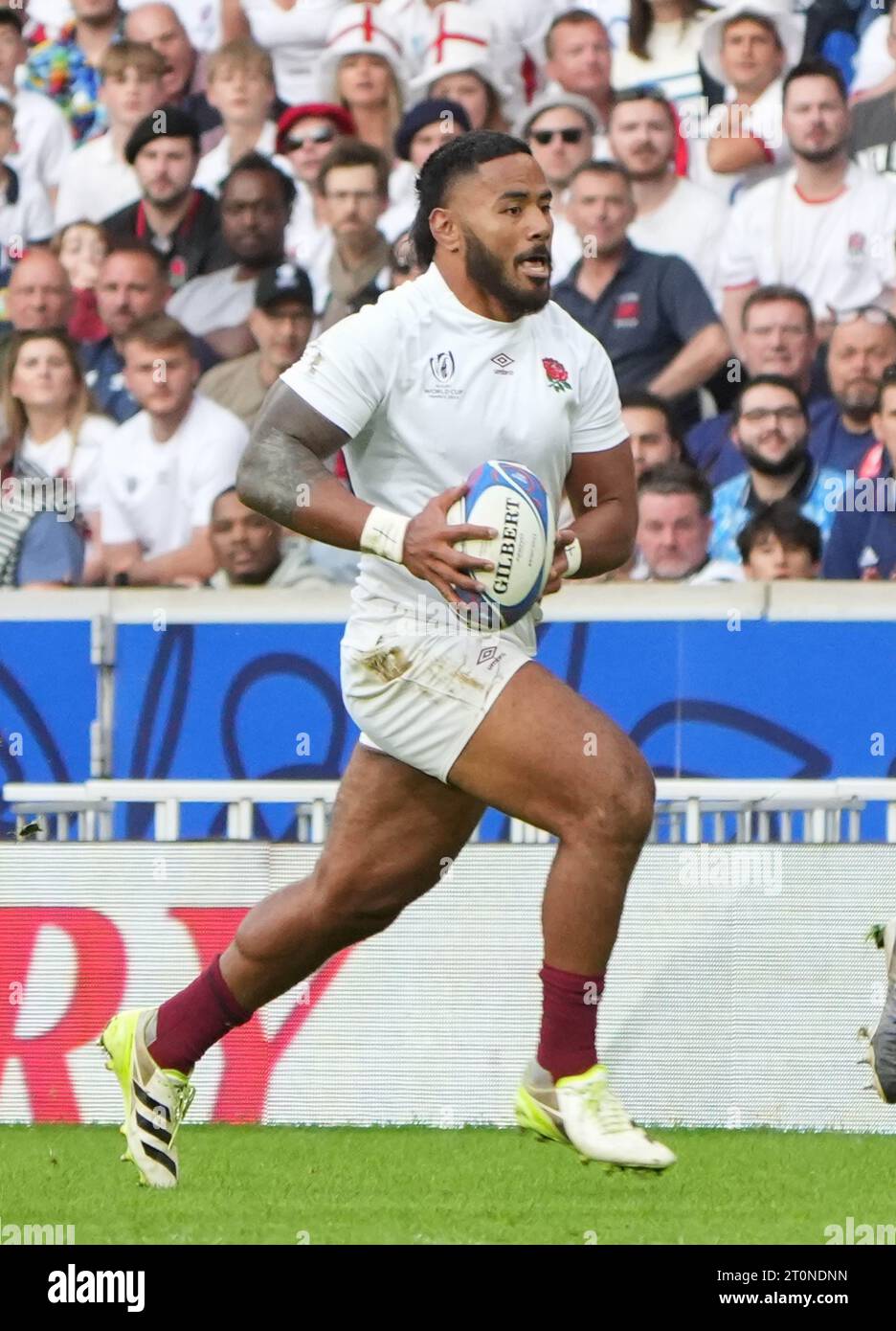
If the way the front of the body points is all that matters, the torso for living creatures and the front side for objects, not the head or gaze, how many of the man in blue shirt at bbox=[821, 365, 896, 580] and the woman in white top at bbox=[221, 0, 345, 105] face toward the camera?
2

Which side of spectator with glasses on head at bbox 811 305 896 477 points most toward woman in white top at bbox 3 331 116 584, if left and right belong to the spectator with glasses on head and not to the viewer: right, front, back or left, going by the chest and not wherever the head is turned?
right

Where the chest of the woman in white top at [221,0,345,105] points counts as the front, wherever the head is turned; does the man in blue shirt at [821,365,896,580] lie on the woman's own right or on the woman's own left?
on the woman's own left

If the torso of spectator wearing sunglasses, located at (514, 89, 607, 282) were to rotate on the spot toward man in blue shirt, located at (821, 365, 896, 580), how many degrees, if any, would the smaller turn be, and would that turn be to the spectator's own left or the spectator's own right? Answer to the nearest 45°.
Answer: approximately 45° to the spectator's own left

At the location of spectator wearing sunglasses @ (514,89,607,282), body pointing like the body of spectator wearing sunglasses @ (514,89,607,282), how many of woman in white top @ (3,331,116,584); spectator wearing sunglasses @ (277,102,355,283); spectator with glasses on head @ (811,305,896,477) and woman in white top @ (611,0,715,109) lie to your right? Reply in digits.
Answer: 2

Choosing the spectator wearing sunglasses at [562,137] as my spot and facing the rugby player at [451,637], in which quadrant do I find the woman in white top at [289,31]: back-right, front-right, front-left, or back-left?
back-right
